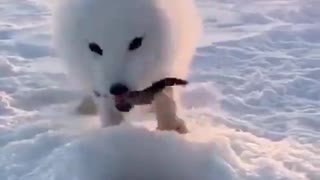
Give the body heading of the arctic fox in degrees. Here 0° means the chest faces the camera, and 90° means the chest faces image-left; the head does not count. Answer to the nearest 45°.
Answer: approximately 0°
